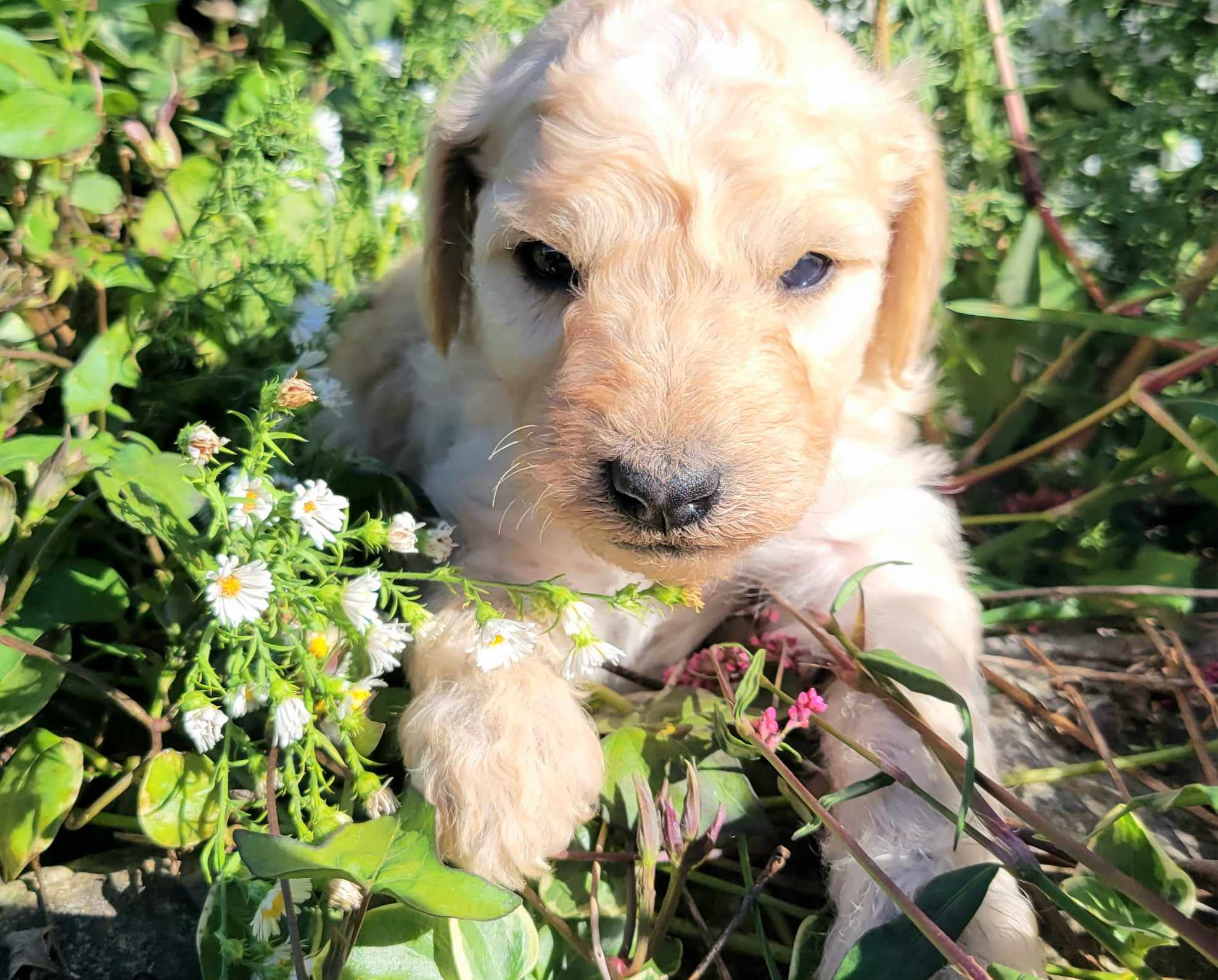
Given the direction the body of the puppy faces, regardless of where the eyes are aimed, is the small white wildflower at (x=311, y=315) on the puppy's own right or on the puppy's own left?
on the puppy's own right

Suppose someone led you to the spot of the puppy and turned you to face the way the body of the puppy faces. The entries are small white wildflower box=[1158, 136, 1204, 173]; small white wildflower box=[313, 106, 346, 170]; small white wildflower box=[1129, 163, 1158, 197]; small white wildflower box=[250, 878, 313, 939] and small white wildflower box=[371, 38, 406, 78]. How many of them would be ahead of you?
1

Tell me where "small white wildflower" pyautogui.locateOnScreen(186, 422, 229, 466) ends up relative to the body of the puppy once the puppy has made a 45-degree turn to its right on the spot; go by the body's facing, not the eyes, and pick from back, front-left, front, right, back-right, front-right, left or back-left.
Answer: front

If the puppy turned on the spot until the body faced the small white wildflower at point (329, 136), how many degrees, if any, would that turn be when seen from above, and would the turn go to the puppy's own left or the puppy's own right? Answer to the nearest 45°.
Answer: approximately 135° to the puppy's own right

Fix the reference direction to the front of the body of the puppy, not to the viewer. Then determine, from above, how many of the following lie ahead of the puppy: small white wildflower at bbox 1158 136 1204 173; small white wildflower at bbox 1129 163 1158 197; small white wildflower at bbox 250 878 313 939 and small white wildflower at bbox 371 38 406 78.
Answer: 1

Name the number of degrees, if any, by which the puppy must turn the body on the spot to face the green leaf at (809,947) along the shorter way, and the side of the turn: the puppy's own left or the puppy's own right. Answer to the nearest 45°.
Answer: approximately 45° to the puppy's own left

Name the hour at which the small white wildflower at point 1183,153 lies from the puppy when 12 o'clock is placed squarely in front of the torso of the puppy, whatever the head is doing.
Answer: The small white wildflower is roughly at 7 o'clock from the puppy.

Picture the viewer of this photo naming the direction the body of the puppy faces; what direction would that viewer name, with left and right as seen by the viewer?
facing the viewer

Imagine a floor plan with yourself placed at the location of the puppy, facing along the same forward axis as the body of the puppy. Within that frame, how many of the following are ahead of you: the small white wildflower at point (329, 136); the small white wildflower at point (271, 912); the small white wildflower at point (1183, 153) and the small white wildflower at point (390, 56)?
1

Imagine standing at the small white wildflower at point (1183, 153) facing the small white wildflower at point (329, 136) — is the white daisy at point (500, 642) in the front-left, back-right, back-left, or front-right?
front-left
